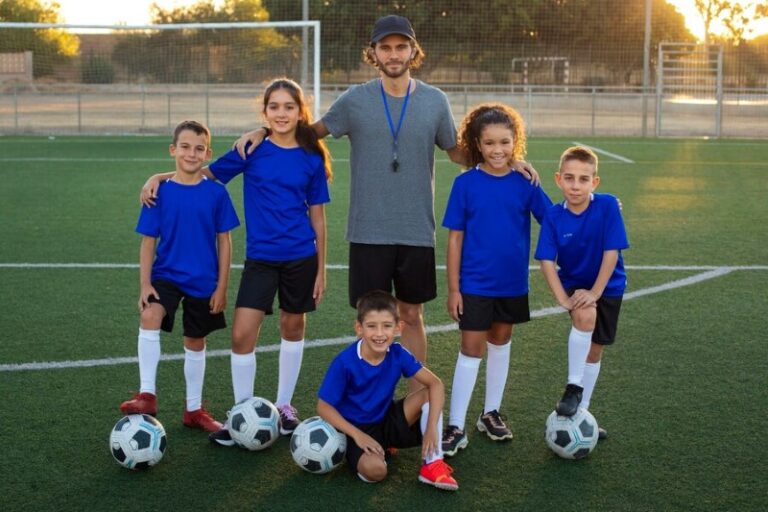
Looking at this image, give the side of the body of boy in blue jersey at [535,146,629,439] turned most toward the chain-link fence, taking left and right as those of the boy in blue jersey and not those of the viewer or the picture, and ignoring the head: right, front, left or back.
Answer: back

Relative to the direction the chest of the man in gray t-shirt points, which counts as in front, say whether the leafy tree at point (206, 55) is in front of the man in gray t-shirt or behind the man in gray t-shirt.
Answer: behind

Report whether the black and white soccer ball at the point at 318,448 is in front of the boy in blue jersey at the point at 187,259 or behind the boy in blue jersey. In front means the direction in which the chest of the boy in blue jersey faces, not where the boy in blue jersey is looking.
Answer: in front

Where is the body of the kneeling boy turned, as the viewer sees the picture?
toward the camera

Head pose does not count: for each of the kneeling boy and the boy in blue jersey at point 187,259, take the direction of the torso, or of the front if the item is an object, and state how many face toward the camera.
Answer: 2

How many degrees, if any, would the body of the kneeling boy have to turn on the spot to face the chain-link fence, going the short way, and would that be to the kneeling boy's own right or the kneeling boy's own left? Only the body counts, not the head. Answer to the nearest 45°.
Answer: approximately 180°

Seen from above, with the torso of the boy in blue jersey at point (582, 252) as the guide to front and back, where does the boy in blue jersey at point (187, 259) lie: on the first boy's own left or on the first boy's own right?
on the first boy's own right

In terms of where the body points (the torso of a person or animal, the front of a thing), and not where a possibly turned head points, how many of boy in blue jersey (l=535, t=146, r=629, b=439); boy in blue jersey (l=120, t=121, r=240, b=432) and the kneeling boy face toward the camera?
3

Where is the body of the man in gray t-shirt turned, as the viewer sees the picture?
toward the camera

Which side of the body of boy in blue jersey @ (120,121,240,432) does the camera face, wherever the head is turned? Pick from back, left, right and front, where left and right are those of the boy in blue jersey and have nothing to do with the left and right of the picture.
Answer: front

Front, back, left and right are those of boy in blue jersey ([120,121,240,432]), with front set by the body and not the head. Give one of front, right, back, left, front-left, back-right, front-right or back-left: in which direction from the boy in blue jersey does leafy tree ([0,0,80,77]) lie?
back
